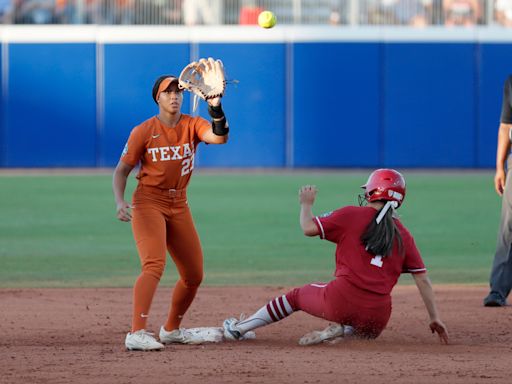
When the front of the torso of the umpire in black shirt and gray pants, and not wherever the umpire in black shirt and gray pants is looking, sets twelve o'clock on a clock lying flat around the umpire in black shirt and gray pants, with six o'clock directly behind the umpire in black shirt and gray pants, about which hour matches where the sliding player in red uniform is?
The sliding player in red uniform is roughly at 11 o'clock from the umpire in black shirt and gray pants.

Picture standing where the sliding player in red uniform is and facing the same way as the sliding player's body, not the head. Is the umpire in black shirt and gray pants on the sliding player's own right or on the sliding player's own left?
on the sliding player's own right

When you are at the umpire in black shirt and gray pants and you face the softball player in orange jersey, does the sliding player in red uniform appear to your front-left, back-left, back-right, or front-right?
front-left

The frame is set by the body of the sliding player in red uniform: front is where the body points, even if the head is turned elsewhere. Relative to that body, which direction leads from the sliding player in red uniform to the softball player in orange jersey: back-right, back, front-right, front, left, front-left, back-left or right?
front-left

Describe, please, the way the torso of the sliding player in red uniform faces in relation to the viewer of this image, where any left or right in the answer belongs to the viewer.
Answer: facing away from the viewer and to the left of the viewer

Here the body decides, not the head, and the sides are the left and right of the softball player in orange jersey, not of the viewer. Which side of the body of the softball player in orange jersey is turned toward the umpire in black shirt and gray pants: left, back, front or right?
left

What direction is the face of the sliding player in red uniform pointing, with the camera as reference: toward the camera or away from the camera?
away from the camera

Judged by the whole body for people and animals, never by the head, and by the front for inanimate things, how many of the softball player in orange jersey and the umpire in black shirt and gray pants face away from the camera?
0

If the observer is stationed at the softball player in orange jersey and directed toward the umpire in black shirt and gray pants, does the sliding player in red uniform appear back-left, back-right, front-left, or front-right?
front-right

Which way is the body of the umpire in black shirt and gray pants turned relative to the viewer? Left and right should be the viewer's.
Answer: facing the viewer and to the left of the viewer

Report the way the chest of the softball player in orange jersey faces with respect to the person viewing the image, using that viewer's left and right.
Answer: facing the viewer and to the right of the viewer

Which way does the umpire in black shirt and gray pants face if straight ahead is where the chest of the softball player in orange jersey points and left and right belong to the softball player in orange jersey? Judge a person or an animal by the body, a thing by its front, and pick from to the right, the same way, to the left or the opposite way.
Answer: to the right

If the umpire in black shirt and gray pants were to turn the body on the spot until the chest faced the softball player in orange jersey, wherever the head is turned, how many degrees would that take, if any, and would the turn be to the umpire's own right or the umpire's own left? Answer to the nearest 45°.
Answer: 0° — they already face them

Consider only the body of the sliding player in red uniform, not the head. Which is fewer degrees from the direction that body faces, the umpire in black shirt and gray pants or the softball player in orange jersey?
the softball player in orange jersey

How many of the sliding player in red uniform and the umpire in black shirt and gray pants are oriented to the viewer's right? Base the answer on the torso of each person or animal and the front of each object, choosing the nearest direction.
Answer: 0

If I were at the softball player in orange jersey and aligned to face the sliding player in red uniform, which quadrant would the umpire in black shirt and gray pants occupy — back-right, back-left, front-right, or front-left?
front-left
